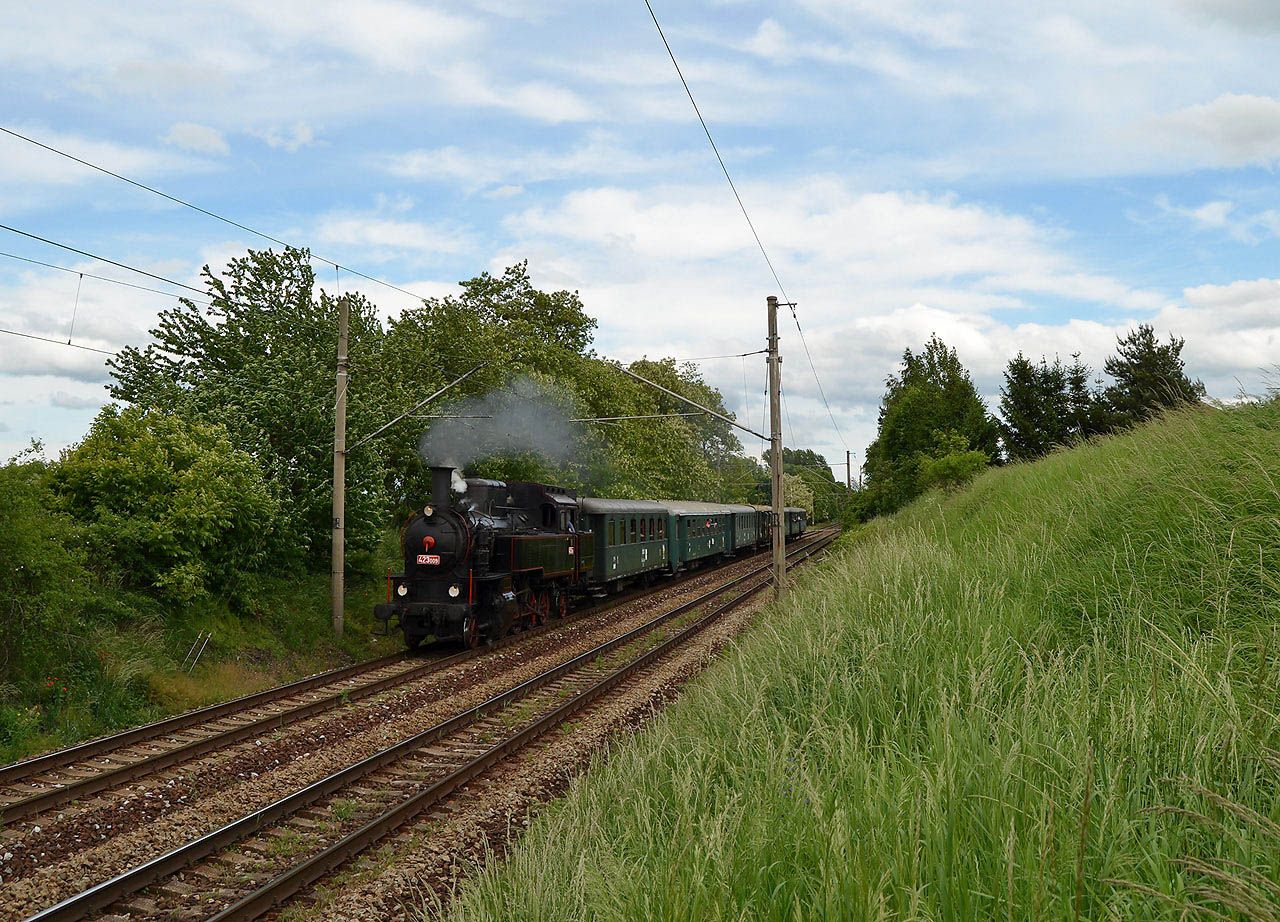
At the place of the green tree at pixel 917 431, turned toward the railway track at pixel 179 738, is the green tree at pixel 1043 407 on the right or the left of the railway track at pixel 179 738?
left

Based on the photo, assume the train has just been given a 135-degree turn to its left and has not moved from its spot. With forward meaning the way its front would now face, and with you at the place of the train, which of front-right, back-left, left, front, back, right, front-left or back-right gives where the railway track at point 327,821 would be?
right

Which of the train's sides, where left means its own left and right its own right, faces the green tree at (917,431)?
back

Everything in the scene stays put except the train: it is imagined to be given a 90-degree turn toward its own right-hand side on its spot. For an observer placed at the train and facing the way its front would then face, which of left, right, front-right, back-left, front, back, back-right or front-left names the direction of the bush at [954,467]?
right

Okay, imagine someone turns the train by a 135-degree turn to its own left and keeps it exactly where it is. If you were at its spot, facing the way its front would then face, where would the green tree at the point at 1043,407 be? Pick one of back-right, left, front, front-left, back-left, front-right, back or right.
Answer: front-left
